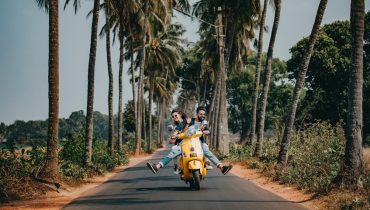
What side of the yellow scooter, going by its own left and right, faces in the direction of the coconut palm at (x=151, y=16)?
back

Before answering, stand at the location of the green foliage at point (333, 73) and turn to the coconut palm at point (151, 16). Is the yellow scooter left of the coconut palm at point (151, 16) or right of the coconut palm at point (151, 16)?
left

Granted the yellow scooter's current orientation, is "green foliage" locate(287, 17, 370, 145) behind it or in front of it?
behind

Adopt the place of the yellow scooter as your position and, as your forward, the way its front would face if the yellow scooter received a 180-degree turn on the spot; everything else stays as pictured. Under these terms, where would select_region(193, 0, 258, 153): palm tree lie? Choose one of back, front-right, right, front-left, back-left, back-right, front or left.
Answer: front

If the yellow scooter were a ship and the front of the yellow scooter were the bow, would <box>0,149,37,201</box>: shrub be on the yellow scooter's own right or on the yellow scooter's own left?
on the yellow scooter's own right

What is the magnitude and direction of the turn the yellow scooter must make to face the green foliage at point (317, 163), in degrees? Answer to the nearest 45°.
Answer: approximately 135° to its left

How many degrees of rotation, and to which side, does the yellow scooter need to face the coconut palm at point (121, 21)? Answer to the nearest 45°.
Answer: approximately 180°

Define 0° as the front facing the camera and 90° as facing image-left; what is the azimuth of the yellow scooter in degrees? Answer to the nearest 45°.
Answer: approximately 0°
